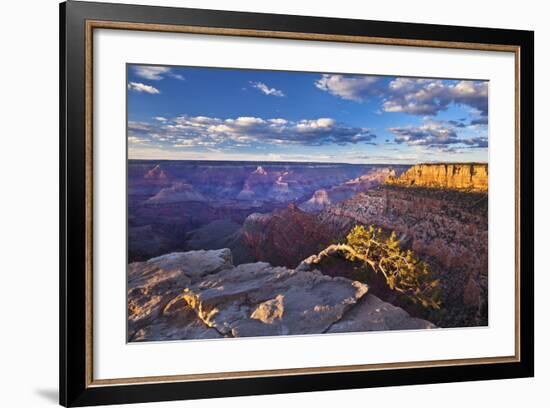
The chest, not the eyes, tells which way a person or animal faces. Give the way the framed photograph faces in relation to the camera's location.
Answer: facing the viewer and to the right of the viewer
